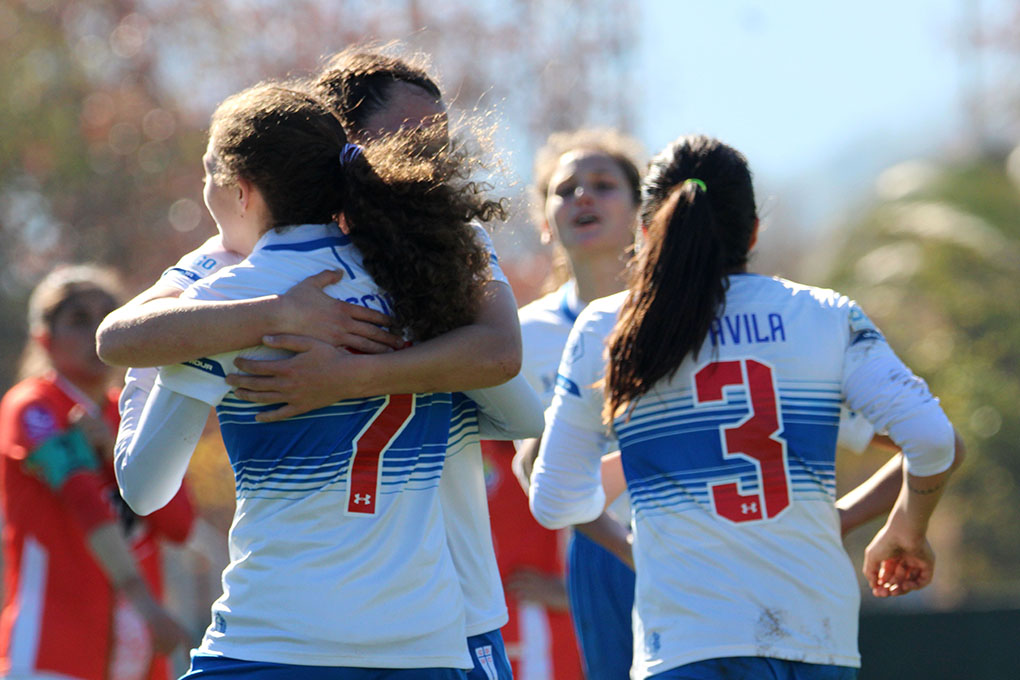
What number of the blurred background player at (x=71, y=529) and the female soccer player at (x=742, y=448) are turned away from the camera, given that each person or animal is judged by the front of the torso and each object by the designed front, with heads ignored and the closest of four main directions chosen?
1

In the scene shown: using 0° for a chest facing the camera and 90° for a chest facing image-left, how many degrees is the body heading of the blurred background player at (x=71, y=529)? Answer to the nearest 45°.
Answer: approximately 315°

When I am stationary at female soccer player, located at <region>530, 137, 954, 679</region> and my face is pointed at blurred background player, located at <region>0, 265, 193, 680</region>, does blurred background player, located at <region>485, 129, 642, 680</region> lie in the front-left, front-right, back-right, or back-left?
front-right

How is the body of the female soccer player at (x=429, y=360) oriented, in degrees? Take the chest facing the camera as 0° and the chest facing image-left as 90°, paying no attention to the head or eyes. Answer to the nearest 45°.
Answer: approximately 0°

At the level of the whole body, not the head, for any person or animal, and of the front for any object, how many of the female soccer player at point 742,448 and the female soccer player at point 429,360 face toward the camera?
1

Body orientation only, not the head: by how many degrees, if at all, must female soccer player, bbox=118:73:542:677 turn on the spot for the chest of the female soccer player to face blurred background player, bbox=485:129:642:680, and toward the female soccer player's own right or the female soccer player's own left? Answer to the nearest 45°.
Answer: approximately 45° to the female soccer player's own right

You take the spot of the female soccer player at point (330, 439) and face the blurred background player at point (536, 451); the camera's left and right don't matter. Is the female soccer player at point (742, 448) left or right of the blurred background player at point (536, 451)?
right

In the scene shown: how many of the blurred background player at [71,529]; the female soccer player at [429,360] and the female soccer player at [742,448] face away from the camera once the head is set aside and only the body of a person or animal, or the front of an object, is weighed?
1

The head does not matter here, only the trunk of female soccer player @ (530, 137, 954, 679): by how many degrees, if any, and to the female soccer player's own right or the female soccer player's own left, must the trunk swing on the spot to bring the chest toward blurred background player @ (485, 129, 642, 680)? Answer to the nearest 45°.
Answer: approximately 45° to the female soccer player's own left

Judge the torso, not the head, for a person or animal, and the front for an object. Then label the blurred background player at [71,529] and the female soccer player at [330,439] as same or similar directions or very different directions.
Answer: very different directions

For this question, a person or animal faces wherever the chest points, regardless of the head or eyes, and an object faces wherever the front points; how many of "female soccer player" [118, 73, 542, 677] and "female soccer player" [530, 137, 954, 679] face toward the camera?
0

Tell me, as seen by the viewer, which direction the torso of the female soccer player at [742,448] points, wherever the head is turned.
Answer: away from the camera

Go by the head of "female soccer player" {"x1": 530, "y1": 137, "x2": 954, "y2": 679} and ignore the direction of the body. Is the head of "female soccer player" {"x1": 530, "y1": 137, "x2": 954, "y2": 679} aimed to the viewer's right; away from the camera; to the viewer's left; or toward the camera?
away from the camera

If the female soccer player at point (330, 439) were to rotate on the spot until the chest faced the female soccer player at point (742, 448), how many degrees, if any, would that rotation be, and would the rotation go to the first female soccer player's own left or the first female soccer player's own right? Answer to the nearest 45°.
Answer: approximately 90° to the first female soccer player's own right

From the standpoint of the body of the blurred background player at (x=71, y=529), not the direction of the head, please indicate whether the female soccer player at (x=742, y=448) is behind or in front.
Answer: in front

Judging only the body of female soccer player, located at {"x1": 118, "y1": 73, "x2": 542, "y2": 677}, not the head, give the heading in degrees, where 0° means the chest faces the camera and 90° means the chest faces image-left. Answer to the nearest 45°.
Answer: approximately 135°
